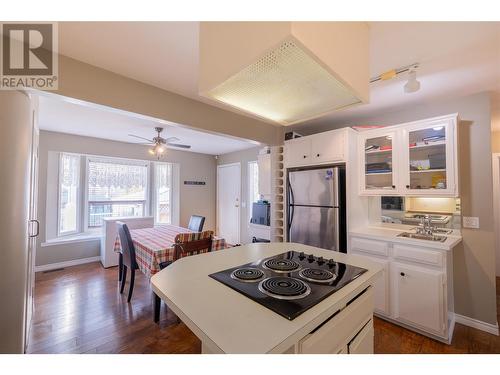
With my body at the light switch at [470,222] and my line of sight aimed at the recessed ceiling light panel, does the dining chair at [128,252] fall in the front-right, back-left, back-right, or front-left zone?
front-right

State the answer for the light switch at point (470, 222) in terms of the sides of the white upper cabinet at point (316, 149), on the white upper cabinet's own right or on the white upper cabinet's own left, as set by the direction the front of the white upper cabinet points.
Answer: on the white upper cabinet's own left

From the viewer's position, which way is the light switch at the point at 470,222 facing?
facing the viewer

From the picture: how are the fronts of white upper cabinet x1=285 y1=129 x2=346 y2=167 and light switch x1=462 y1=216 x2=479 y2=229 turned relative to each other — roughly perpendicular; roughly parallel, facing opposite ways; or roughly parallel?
roughly parallel

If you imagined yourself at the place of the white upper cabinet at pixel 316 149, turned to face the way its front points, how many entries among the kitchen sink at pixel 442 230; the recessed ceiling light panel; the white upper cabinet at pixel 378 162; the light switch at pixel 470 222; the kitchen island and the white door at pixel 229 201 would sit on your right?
1

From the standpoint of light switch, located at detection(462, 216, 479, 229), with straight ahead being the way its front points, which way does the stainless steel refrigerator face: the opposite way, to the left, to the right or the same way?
the same way

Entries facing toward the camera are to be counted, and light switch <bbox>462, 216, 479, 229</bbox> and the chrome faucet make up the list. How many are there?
2

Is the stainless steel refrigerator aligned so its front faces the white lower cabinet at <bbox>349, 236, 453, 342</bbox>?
no

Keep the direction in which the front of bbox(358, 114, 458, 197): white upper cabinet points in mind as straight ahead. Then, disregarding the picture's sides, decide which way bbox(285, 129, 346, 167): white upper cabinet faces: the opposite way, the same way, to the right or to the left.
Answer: the same way

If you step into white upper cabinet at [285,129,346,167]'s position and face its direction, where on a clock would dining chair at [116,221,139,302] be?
The dining chair is roughly at 1 o'clock from the white upper cabinet.

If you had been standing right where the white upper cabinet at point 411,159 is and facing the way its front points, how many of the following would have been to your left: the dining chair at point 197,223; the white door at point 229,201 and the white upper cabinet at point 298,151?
0

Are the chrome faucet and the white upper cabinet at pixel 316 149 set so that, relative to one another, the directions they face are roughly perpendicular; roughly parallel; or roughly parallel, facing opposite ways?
roughly parallel

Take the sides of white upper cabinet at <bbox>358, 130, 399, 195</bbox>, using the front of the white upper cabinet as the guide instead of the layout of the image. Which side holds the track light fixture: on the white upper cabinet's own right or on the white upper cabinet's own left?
on the white upper cabinet's own left

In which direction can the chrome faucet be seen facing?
toward the camera

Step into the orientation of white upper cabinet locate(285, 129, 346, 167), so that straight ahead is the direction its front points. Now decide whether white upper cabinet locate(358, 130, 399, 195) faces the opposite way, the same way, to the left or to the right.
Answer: the same way

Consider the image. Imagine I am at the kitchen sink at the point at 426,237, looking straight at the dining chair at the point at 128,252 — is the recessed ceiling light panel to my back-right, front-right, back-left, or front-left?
front-left

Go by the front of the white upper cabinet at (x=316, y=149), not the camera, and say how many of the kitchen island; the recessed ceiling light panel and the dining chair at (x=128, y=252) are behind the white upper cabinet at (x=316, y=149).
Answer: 0

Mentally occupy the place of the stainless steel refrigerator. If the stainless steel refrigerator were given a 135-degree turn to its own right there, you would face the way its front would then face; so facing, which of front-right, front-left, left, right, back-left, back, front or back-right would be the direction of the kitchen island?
back

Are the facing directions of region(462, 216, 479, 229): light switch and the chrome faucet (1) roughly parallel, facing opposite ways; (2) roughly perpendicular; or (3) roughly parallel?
roughly parallel
